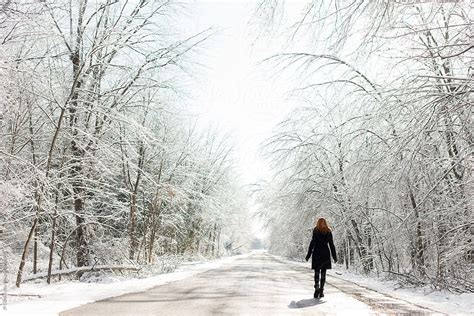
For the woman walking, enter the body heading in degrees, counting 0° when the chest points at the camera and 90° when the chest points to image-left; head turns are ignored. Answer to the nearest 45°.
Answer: approximately 180°
